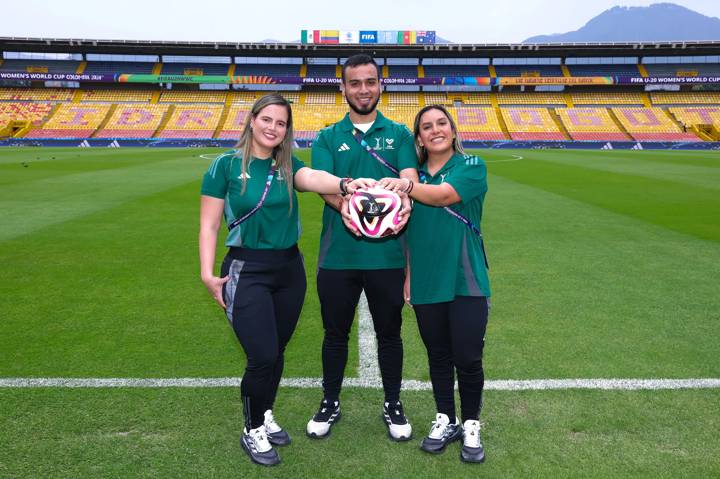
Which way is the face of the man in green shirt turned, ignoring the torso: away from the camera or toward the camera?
toward the camera

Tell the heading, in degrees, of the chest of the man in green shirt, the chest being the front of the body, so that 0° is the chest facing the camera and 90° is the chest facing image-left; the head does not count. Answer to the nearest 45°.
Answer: approximately 0°

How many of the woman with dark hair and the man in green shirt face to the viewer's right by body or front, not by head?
0

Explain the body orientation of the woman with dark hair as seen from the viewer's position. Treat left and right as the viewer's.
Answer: facing the viewer and to the left of the viewer

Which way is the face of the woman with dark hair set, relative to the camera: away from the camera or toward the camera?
toward the camera
